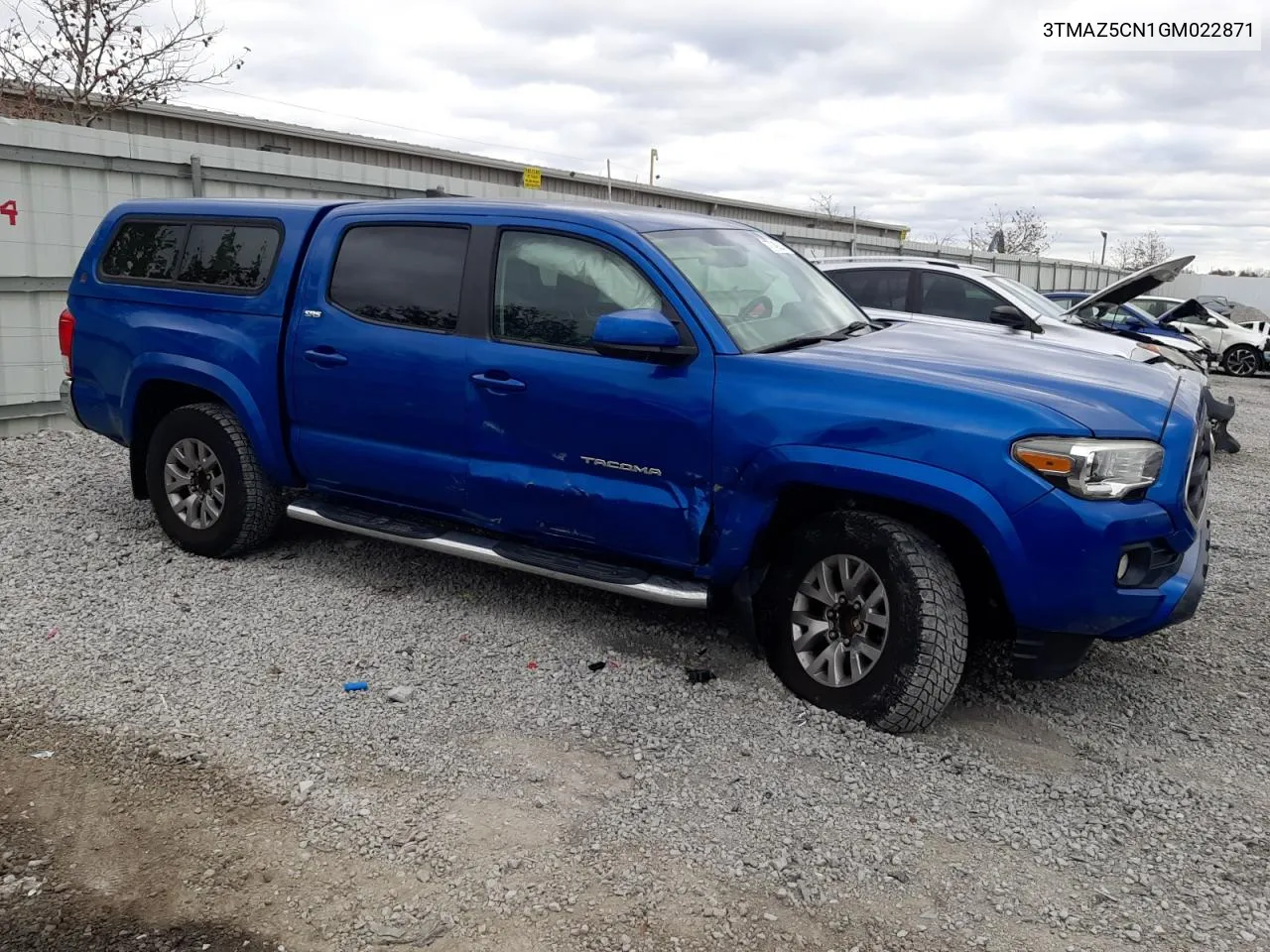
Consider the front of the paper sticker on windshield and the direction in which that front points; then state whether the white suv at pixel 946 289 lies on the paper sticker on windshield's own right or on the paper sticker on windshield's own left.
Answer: on the paper sticker on windshield's own left

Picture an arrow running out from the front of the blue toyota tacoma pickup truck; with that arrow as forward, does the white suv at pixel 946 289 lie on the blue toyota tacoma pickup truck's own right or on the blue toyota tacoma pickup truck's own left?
on the blue toyota tacoma pickup truck's own left

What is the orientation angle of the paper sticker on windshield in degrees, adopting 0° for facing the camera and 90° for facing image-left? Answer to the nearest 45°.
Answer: approximately 315°

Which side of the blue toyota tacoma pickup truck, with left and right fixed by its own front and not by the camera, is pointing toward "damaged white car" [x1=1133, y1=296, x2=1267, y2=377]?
left

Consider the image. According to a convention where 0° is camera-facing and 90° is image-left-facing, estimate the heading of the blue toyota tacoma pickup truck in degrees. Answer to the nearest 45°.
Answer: approximately 315°
